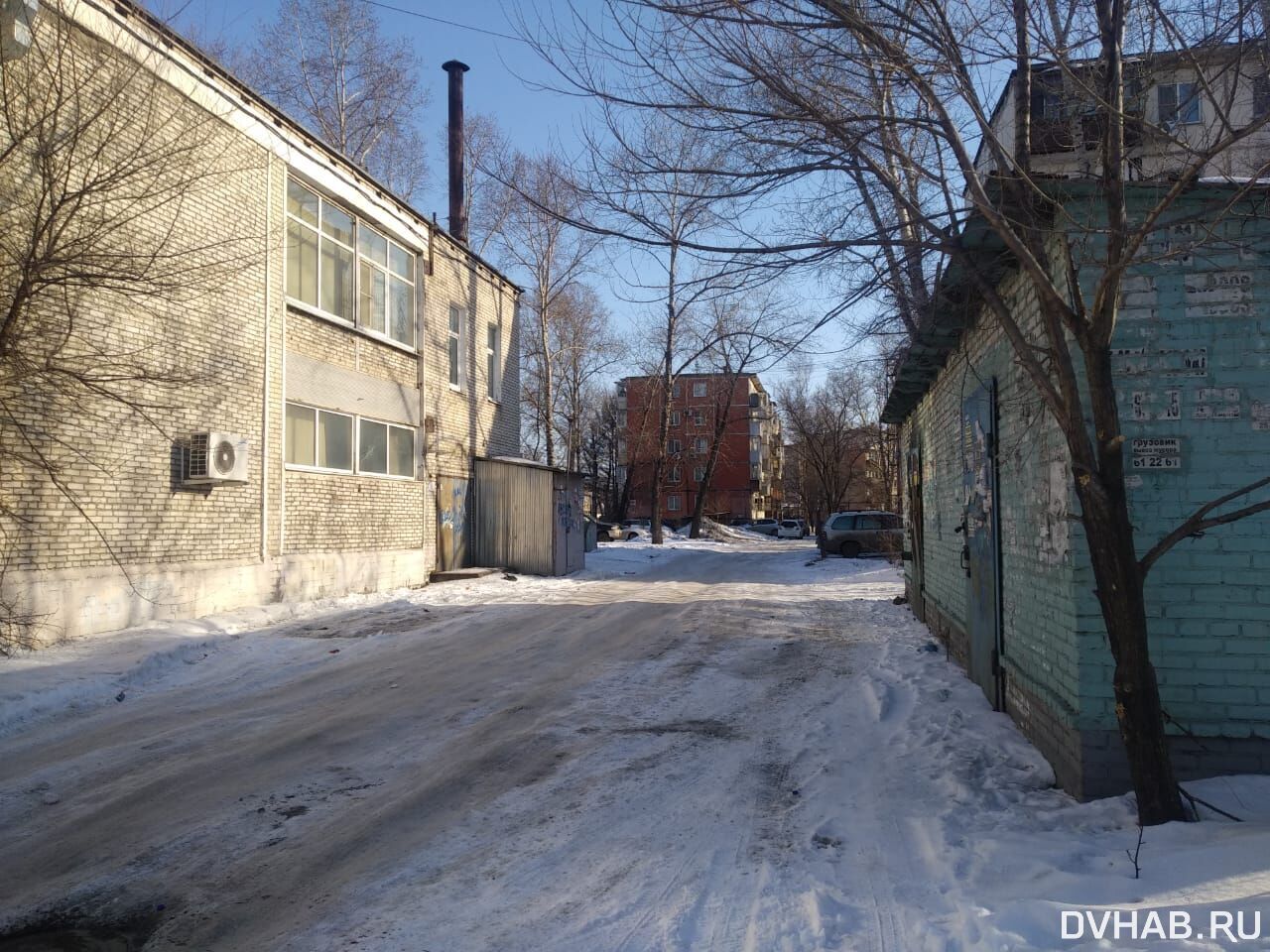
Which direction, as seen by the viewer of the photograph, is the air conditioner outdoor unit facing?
facing the viewer and to the right of the viewer

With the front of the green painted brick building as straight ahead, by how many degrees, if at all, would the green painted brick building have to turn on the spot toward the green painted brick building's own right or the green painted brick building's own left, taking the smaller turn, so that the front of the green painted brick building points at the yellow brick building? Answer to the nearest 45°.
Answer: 0° — it already faces it

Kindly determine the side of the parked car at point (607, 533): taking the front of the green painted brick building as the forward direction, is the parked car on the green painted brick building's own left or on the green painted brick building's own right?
on the green painted brick building's own right

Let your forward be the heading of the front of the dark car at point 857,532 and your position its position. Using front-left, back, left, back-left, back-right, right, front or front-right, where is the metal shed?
back-right

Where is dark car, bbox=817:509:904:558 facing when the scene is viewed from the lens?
facing to the right of the viewer

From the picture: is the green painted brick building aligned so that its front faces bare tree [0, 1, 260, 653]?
yes

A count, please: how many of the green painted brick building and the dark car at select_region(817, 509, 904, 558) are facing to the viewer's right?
1

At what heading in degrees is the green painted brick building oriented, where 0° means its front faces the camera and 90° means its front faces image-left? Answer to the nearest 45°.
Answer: approximately 90°

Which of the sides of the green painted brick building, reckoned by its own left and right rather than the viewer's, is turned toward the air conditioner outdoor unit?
front

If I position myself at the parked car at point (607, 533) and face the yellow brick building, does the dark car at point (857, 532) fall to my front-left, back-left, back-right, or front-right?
front-left

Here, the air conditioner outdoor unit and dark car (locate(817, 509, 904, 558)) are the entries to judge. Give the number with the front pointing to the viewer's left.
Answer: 0

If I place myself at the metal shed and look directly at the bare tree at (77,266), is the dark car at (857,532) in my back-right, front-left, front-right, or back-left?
back-left

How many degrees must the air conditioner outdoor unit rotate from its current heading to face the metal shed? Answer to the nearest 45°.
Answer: approximately 90° to its left

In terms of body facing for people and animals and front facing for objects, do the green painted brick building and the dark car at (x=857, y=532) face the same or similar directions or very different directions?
very different directions

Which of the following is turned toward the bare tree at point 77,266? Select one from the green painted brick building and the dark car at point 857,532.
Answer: the green painted brick building

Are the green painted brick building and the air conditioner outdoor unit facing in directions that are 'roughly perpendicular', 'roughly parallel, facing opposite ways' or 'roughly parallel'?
roughly parallel, facing opposite ways

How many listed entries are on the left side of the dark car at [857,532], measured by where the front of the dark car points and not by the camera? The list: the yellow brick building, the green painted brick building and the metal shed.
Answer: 0
